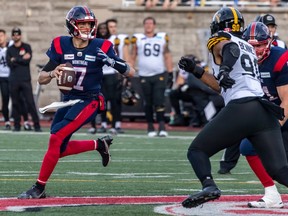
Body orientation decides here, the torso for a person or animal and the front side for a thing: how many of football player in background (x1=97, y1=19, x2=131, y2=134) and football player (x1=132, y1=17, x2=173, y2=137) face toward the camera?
2

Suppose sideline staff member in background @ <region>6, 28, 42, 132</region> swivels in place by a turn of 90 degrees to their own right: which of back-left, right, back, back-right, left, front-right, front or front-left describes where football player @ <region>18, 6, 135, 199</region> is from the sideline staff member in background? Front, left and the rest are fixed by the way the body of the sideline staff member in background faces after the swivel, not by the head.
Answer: left

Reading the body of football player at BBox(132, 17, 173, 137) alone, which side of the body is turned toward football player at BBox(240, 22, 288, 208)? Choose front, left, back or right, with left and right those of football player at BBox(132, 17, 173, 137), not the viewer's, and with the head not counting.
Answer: front

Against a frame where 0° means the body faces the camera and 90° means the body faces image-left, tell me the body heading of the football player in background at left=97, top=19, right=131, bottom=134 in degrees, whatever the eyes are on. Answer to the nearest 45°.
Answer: approximately 0°

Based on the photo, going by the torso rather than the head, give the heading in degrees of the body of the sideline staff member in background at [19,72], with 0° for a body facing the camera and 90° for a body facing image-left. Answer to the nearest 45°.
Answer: approximately 0°

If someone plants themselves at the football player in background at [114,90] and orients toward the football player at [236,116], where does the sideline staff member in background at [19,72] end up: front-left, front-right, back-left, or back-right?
back-right

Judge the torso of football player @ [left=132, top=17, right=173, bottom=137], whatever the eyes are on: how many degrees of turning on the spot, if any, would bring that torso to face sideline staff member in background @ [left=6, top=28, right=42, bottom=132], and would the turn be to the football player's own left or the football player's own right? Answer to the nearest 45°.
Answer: approximately 90° to the football player's own right

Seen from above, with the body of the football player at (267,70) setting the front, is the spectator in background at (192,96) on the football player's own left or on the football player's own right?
on the football player's own right
